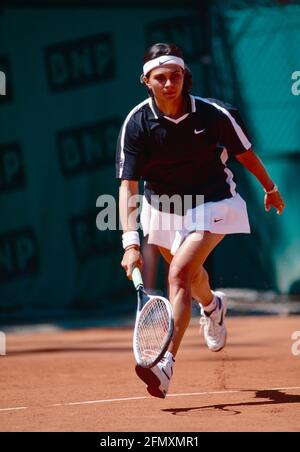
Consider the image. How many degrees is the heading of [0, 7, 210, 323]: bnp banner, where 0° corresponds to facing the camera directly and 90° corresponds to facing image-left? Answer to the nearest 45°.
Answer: approximately 0°

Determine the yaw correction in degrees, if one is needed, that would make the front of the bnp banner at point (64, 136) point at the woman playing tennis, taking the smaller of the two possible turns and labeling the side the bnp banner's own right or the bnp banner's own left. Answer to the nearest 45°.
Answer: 0° — it already faces them
